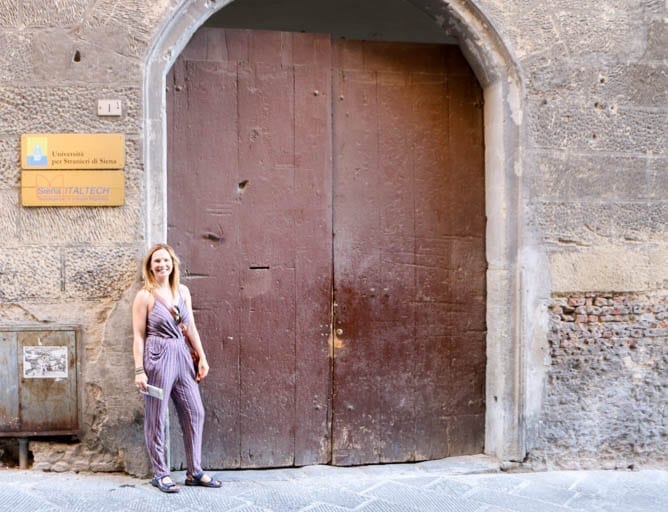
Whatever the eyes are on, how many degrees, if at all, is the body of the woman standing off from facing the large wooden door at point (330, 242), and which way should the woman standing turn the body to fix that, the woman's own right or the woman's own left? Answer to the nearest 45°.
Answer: approximately 90° to the woman's own left

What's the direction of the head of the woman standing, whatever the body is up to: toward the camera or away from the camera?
toward the camera

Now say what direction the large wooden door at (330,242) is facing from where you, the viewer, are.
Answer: facing the viewer

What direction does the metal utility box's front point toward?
toward the camera

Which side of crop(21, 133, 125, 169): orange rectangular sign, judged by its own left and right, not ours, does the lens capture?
front

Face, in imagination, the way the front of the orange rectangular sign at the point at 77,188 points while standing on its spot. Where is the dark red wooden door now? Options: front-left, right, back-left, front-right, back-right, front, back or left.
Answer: left

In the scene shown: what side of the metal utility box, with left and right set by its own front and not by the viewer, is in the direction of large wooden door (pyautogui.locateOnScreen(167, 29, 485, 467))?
left

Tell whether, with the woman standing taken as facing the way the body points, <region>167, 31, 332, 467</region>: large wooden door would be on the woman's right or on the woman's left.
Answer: on the woman's left

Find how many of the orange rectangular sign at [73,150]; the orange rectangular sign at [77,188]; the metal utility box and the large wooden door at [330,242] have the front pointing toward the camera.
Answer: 4

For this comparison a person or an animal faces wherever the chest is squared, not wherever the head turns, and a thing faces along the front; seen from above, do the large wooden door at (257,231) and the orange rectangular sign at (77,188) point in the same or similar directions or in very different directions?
same or similar directions
